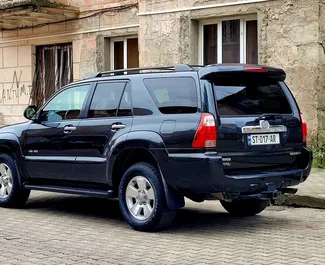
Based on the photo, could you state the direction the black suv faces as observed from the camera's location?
facing away from the viewer and to the left of the viewer
